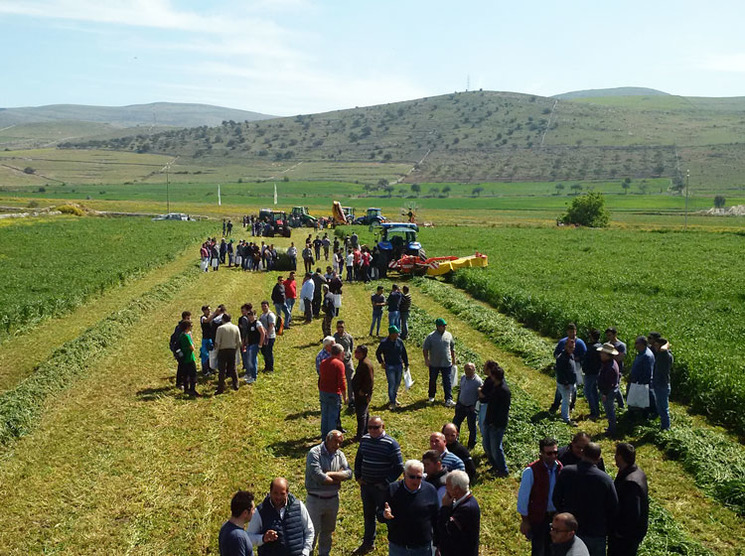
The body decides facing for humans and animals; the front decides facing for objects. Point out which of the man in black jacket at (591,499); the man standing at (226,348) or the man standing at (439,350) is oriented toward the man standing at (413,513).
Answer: the man standing at (439,350)

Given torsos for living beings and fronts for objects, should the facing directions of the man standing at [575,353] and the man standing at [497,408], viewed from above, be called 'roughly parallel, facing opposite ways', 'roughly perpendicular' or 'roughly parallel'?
roughly perpendicular

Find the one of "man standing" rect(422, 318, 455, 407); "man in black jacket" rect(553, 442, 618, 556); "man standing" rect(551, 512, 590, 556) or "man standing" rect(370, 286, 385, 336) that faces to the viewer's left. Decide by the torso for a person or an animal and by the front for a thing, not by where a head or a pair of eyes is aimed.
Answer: "man standing" rect(551, 512, 590, 556)

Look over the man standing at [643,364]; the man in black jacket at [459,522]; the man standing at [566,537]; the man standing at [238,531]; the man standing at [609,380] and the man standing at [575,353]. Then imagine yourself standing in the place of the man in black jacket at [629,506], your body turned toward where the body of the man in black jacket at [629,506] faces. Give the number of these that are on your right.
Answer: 3

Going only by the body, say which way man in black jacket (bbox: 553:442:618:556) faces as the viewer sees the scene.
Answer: away from the camera

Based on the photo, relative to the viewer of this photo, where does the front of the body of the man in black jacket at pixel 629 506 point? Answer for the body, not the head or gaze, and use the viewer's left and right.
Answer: facing to the left of the viewer

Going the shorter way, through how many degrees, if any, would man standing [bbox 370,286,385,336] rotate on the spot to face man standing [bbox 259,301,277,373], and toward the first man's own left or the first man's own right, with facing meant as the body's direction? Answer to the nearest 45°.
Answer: approximately 90° to the first man's own right

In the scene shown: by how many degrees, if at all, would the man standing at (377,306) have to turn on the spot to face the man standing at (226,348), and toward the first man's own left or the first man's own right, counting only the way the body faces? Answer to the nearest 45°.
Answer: approximately 90° to the first man's own right
